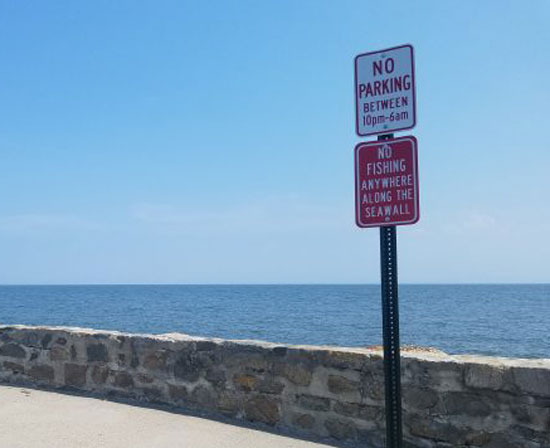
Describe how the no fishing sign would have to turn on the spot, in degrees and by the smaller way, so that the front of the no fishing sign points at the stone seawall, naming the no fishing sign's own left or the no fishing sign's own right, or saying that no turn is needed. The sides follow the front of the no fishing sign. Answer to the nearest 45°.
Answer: approximately 180°

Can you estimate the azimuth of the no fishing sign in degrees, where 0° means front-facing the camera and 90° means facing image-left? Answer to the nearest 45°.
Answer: approximately 0°
